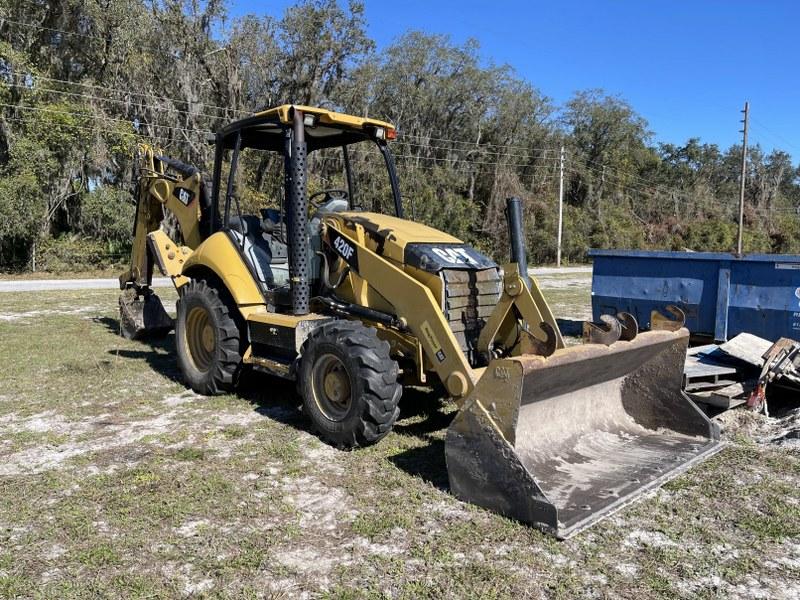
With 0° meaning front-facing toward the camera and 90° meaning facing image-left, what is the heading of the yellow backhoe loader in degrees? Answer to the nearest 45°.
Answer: approximately 315°

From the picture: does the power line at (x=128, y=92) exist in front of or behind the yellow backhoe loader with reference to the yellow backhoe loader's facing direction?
behind

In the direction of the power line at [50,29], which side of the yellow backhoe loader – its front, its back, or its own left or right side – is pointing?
back

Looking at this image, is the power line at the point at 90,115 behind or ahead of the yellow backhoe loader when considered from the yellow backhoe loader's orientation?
behind

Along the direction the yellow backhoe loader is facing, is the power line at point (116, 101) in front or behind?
behind
